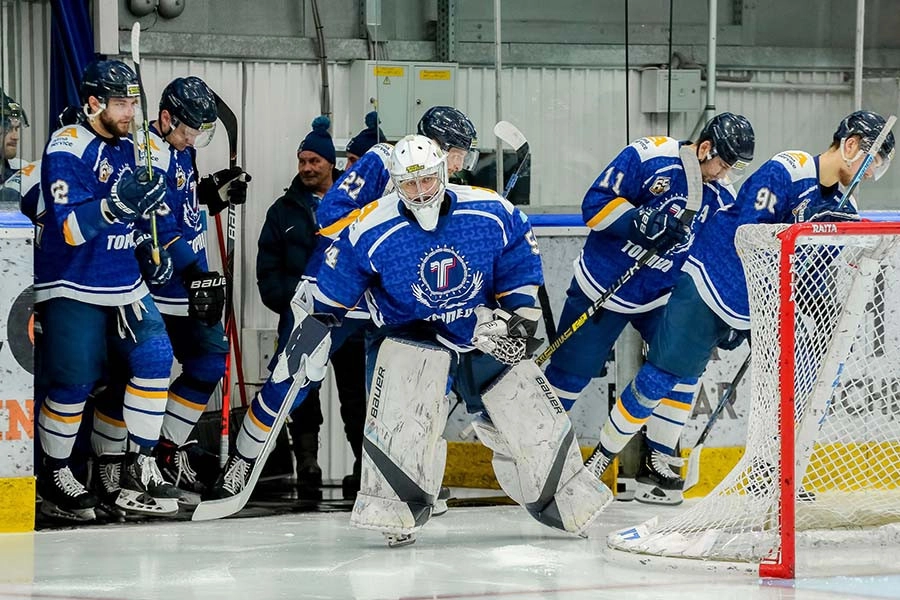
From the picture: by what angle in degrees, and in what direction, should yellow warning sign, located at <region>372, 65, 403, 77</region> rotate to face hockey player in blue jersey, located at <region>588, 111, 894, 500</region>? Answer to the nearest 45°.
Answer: approximately 45° to its left

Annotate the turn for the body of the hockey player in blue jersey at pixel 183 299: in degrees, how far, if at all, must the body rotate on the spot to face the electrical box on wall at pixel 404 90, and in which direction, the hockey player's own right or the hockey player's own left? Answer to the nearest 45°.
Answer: approximately 90° to the hockey player's own left

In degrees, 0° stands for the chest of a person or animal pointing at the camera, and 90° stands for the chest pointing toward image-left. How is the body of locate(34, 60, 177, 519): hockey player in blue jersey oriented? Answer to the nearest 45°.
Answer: approximately 315°

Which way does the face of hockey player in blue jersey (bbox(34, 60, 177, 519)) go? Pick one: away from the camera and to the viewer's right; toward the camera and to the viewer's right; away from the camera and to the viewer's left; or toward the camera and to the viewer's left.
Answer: toward the camera and to the viewer's right

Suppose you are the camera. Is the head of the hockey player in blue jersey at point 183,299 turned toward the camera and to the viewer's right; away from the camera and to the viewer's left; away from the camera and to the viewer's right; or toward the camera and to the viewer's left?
toward the camera and to the viewer's right

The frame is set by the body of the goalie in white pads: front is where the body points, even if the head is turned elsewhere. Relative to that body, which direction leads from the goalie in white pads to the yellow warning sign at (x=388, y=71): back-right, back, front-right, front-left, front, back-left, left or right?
back

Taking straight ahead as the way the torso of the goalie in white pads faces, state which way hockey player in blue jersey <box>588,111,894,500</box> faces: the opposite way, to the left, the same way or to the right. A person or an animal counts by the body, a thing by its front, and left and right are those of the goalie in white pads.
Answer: to the left

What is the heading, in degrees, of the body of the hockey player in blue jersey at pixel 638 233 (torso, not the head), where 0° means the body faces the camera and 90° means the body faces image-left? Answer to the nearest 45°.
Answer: approximately 315°

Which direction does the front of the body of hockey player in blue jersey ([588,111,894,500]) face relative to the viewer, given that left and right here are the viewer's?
facing to the right of the viewer
